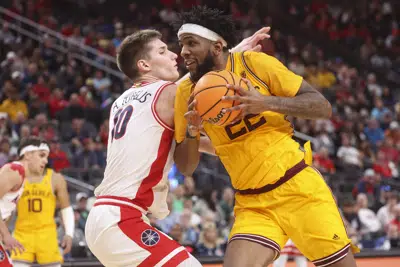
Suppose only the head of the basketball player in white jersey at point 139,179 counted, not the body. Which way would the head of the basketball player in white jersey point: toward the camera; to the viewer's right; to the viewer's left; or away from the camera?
to the viewer's right

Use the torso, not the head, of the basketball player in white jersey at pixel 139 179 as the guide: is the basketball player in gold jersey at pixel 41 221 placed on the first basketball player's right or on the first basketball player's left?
on the first basketball player's left

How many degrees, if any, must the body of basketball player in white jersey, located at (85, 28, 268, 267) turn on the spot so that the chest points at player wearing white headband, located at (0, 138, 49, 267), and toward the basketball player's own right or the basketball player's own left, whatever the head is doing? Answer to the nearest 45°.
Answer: approximately 90° to the basketball player's own left

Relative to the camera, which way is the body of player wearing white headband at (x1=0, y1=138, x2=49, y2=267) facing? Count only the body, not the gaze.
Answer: to the viewer's right

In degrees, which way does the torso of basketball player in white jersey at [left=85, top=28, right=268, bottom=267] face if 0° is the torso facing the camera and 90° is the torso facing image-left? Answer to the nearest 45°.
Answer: approximately 225°

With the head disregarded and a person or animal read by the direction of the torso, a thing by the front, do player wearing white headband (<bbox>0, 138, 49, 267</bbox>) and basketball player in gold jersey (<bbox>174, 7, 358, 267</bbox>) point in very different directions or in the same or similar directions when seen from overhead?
very different directions

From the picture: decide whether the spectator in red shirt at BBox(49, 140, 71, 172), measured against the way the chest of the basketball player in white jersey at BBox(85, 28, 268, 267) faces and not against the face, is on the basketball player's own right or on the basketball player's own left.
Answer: on the basketball player's own left

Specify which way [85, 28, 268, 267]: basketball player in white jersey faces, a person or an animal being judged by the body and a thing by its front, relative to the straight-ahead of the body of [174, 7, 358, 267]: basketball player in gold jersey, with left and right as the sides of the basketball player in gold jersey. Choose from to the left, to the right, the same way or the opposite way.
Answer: the opposite way

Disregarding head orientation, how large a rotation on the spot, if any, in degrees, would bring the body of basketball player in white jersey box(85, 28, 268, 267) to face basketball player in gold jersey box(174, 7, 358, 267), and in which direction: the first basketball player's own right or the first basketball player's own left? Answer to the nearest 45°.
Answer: approximately 45° to the first basketball player's own right
